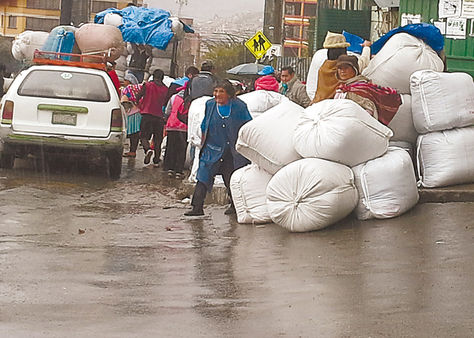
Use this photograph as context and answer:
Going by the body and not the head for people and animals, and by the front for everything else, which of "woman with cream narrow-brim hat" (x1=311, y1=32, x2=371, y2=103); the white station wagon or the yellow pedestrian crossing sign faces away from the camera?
the white station wagon

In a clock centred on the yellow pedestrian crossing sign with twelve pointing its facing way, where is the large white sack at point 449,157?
The large white sack is roughly at 12 o'clock from the yellow pedestrian crossing sign.

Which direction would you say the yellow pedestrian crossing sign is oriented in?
toward the camera

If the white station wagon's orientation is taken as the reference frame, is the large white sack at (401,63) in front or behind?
behind

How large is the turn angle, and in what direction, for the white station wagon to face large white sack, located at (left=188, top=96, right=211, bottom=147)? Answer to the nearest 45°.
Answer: approximately 135° to its right

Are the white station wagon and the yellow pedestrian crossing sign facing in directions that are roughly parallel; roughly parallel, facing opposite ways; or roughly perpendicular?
roughly parallel, facing opposite ways

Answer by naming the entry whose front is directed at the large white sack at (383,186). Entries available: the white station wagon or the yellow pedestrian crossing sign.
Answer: the yellow pedestrian crossing sign

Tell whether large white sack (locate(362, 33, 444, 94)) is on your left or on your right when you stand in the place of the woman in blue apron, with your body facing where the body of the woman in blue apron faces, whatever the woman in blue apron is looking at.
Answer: on your left

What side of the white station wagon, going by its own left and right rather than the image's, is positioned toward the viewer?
back

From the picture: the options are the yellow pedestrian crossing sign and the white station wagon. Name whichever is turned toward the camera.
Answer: the yellow pedestrian crossing sign
